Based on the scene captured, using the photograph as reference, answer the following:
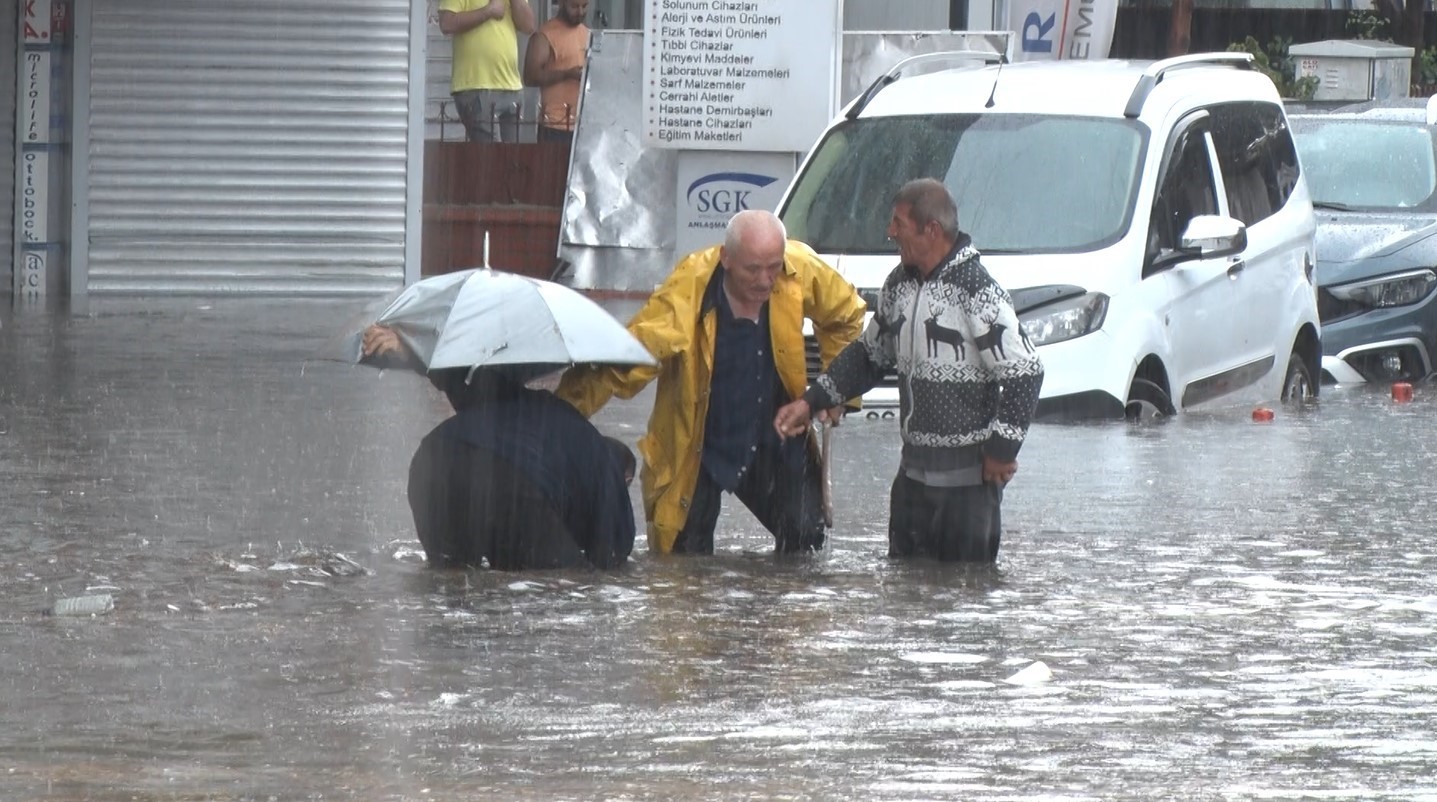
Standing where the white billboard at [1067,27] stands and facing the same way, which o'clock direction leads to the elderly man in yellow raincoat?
The elderly man in yellow raincoat is roughly at 12 o'clock from the white billboard.

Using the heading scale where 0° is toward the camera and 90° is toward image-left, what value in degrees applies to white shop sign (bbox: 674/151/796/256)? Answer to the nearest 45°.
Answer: approximately 0°

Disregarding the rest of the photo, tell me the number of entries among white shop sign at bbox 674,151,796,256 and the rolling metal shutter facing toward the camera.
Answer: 2

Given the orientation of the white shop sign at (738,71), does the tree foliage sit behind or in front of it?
behind

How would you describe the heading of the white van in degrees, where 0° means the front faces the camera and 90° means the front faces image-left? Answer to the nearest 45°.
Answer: approximately 45°

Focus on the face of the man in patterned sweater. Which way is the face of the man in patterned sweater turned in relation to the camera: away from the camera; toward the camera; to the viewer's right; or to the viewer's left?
to the viewer's left

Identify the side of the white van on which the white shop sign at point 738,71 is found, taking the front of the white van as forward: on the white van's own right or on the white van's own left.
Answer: on the white van's own right

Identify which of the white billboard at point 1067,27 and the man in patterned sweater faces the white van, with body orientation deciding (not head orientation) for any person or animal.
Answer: the white billboard

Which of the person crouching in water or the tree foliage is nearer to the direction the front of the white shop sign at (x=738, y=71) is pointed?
the person crouching in water

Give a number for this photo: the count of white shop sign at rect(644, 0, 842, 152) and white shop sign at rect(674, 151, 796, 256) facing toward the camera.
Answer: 2
